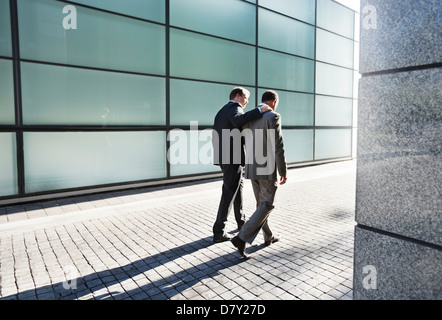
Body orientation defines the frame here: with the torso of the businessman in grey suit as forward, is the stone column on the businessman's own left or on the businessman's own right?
on the businessman's own right

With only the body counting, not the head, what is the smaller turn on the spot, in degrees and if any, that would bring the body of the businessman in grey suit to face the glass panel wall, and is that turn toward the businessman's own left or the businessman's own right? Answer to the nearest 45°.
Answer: approximately 90° to the businessman's own left

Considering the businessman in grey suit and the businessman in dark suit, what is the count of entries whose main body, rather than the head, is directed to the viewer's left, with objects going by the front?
0

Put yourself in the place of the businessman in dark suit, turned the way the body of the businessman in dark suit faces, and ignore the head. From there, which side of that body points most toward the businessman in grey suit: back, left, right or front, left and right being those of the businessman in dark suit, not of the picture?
right

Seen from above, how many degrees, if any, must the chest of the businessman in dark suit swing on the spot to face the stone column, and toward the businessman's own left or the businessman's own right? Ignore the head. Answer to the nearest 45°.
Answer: approximately 90° to the businessman's own right

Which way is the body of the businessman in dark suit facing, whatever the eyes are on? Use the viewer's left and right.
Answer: facing away from the viewer and to the right of the viewer

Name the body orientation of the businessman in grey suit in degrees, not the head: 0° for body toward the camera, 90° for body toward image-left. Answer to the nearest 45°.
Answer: approximately 225°

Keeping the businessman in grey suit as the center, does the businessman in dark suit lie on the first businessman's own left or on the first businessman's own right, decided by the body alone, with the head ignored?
on the first businessman's own left

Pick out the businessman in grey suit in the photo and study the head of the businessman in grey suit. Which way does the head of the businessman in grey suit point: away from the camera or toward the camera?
away from the camera

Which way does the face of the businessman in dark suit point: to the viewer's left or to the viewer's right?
to the viewer's right

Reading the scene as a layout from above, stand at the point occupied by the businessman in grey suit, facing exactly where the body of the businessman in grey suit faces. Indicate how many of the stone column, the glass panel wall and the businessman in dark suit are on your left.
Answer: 2
